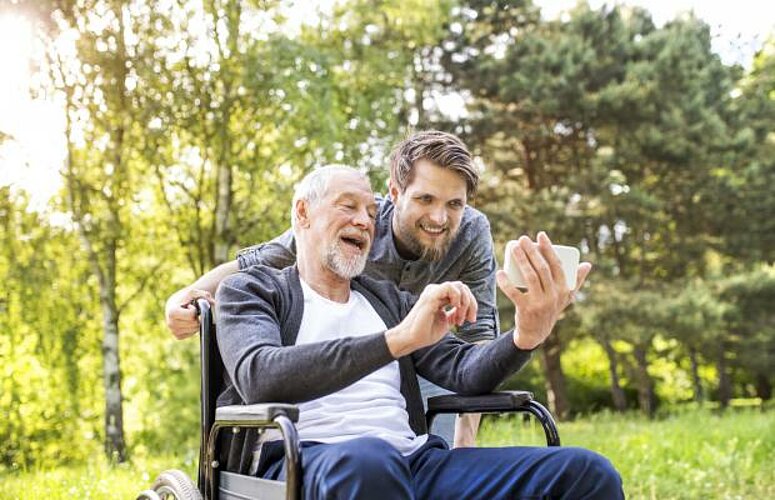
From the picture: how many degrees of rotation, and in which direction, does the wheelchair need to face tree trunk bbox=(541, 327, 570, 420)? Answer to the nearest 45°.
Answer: approximately 135° to its left

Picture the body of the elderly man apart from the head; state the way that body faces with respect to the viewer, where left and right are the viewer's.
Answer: facing the viewer and to the right of the viewer

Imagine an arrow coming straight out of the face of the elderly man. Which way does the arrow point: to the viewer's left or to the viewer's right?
to the viewer's right

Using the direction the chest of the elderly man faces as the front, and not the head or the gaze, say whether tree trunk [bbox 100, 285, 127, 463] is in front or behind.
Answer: behind

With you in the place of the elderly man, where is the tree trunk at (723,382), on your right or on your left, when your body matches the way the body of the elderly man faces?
on your left

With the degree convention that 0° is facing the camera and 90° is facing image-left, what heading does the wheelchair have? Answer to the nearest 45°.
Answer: approximately 315°

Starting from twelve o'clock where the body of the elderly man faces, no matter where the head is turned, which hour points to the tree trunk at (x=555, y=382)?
The tree trunk is roughly at 8 o'clock from the elderly man.
